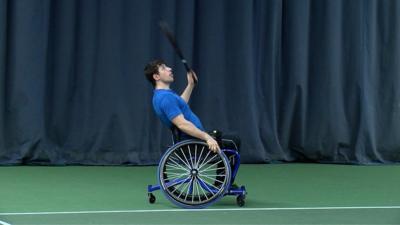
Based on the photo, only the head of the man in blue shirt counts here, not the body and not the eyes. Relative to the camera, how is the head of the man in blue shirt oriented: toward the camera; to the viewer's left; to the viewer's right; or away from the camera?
to the viewer's right

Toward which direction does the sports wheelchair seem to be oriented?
to the viewer's right

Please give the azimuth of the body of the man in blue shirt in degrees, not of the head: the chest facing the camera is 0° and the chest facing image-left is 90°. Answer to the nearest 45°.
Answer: approximately 270°
